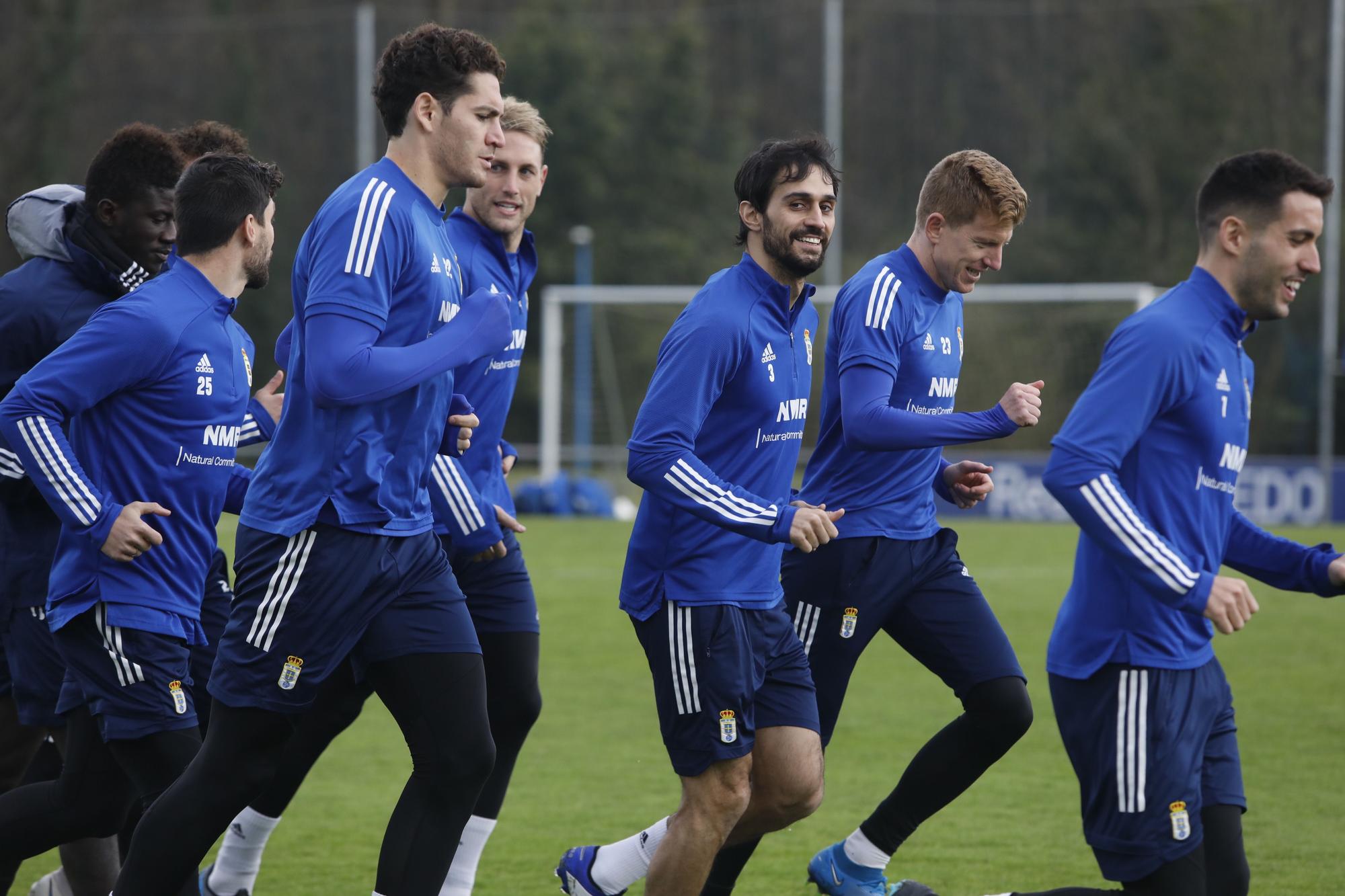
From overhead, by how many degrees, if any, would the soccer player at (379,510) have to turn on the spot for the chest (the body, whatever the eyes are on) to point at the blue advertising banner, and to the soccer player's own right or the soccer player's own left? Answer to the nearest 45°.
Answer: approximately 45° to the soccer player's own left

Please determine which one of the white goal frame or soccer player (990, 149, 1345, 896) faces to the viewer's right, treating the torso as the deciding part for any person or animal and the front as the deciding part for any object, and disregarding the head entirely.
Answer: the soccer player

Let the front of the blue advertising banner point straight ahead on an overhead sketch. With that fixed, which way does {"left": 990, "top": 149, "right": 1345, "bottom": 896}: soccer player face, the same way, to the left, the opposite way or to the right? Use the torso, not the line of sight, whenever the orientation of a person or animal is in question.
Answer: to the left

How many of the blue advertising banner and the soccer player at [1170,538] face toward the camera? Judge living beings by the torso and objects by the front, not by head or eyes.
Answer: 1

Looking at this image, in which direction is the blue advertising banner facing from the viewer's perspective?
toward the camera

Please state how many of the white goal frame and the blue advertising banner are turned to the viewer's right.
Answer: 0

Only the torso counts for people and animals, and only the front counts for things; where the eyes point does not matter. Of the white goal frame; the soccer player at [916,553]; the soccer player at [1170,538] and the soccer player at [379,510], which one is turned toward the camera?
the white goal frame

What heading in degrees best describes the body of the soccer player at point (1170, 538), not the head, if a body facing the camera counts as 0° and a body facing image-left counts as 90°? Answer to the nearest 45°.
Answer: approximately 270°

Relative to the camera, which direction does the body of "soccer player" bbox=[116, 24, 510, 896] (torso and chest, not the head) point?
to the viewer's right

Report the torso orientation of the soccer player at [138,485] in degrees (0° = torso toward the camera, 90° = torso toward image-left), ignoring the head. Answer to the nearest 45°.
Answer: approximately 270°

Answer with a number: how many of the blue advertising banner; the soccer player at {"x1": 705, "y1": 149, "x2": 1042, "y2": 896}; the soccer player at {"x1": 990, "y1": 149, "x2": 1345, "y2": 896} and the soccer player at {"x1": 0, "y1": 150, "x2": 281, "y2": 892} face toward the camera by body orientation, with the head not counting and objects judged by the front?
1

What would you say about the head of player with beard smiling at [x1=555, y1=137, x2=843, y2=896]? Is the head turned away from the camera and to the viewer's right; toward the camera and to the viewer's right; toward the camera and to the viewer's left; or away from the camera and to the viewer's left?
toward the camera and to the viewer's right

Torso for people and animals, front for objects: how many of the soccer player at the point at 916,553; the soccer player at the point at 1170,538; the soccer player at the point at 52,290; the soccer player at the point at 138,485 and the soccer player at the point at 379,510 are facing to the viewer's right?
5
